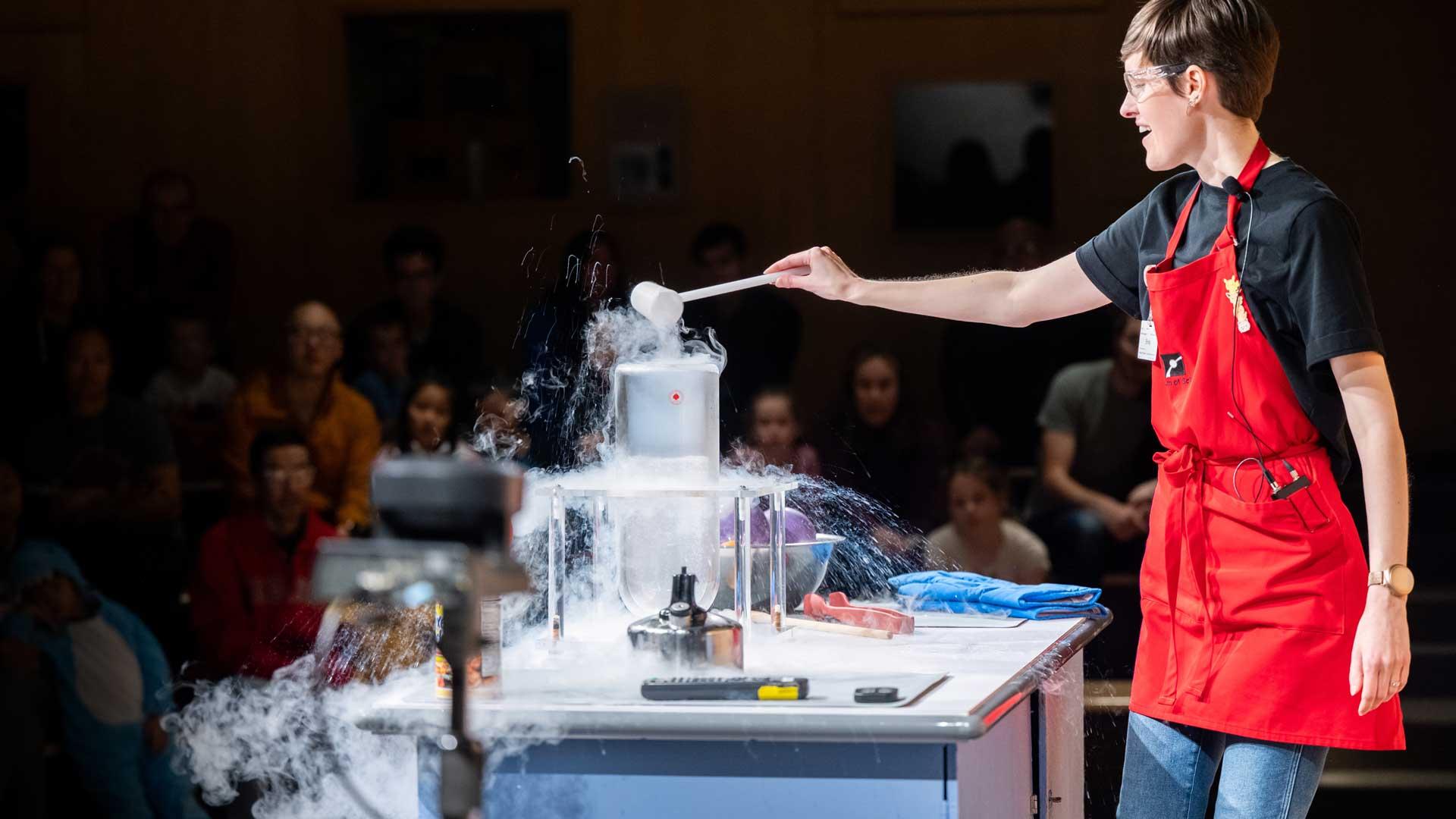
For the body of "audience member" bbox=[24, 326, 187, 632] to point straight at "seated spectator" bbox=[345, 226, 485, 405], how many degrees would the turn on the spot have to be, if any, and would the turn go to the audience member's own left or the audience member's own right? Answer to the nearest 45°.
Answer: approximately 135° to the audience member's own left

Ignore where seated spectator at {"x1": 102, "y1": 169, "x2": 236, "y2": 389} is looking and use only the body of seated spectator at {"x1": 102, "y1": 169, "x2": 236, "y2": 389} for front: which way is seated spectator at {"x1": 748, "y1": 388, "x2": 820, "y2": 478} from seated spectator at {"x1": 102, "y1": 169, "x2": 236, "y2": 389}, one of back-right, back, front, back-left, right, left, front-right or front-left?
front-left

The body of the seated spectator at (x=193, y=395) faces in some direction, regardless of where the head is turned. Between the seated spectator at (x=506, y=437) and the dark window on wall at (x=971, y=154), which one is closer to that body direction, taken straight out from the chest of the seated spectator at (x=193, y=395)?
the seated spectator

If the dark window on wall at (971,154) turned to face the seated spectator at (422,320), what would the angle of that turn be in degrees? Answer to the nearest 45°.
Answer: approximately 45° to its right

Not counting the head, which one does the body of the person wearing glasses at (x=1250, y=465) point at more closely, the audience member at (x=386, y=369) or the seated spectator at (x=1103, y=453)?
the audience member

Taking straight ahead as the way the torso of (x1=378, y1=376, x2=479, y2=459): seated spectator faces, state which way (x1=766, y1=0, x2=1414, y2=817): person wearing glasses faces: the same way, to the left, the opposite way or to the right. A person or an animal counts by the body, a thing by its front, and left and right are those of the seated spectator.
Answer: to the right

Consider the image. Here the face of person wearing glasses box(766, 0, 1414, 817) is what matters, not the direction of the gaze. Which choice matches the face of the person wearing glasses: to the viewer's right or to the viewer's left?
to the viewer's left

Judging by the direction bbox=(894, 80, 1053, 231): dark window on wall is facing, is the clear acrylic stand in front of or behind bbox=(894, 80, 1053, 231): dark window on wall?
in front

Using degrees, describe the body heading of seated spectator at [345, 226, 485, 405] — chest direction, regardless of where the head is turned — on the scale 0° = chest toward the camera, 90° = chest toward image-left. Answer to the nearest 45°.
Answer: approximately 0°

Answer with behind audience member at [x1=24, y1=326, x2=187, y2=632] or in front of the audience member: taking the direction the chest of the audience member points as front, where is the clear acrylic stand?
in front

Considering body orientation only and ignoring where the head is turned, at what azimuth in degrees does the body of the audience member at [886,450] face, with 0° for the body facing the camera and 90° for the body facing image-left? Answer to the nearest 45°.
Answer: approximately 0°

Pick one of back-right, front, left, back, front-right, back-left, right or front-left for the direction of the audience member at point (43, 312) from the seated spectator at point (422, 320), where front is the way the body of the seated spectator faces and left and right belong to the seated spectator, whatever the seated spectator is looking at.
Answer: right

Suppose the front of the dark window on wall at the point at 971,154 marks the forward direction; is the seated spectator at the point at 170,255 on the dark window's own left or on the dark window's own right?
on the dark window's own right
